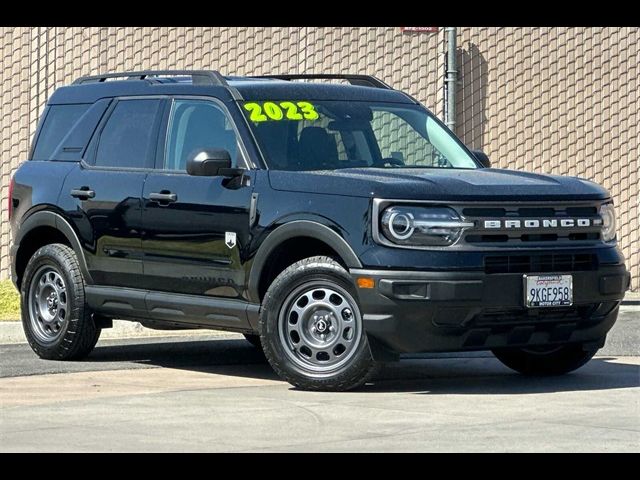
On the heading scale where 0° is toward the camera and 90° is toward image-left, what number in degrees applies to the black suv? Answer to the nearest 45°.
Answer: approximately 315°

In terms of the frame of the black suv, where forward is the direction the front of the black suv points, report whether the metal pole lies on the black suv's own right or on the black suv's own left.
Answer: on the black suv's own left
